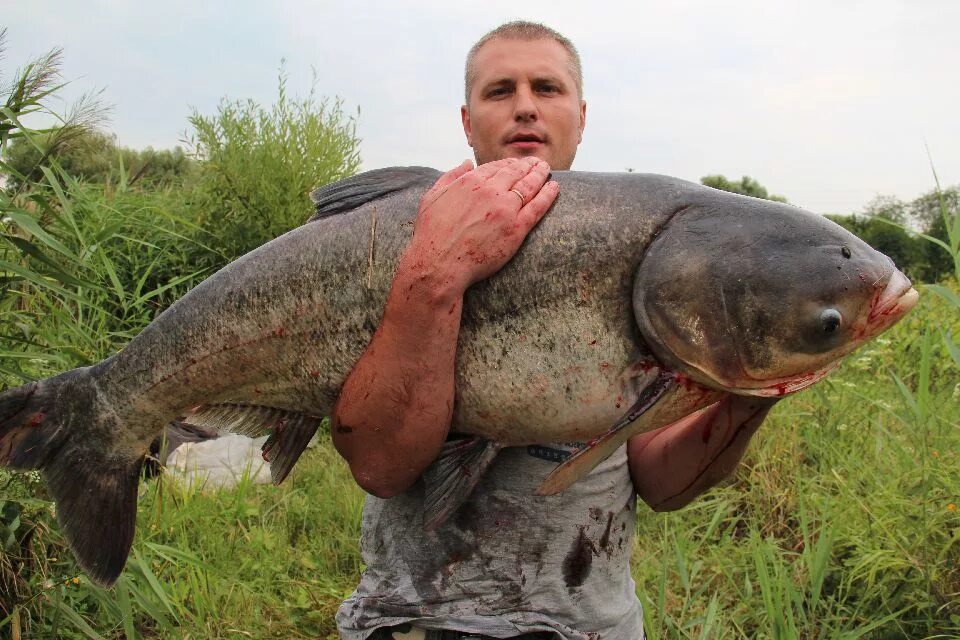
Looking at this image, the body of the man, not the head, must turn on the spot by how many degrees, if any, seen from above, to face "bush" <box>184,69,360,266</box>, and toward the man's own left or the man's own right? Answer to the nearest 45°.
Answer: approximately 180°

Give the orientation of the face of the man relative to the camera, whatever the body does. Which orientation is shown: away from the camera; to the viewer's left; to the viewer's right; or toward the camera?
toward the camera

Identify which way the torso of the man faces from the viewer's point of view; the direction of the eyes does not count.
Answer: toward the camera

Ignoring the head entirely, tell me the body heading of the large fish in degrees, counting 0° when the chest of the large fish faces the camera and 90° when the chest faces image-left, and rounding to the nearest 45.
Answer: approximately 270°

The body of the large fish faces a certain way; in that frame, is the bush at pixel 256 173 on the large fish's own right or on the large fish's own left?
on the large fish's own left
